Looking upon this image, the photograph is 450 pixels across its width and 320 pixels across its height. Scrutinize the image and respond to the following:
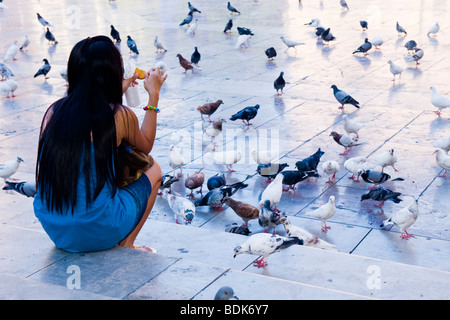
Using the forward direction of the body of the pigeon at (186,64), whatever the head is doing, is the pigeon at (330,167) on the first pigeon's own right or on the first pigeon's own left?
on the first pigeon's own left

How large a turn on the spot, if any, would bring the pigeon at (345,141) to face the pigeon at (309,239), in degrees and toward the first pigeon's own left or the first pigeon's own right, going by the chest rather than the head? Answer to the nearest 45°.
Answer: approximately 90° to the first pigeon's own left

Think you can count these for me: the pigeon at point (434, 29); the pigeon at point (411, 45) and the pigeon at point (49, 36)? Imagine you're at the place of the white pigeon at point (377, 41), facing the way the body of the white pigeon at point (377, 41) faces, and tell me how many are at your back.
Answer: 1

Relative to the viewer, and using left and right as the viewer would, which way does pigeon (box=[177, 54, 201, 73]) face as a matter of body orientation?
facing to the left of the viewer

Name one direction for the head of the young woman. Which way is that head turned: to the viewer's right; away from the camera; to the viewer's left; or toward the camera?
away from the camera

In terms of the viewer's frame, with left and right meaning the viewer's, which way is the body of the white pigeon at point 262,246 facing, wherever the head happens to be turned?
facing to the left of the viewer

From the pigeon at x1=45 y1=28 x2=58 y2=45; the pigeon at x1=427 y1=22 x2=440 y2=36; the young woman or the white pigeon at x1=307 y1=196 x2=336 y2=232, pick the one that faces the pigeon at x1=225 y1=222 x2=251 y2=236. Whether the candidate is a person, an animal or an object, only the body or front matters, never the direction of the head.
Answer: the young woman

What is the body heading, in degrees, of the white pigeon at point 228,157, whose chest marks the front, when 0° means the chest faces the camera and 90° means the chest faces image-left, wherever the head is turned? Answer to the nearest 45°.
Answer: approximately 270°

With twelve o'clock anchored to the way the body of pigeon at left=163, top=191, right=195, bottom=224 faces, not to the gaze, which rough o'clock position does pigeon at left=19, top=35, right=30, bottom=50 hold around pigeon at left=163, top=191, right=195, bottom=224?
pigeon at left=19, top=35, right=30, bottom=50 is roughly at 7 o'clock from pigeon at left=163, top=191, right=195, bottom=224.

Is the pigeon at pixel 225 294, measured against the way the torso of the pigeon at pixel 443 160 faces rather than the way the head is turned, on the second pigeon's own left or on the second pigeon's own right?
on the second pigeon's own left

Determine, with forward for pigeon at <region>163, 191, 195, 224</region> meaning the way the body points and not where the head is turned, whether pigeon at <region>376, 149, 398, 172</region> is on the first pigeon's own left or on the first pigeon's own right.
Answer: on the first pigeon's own left
